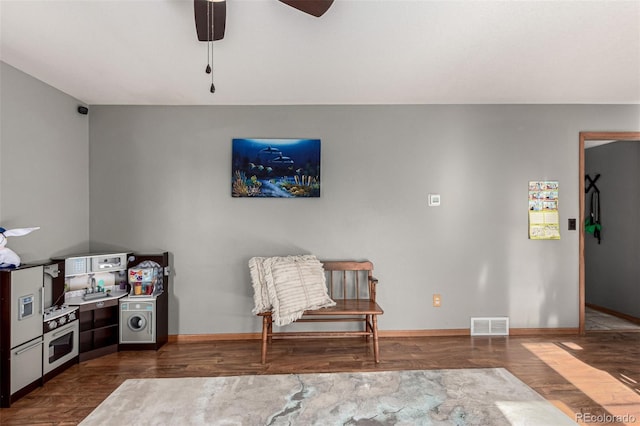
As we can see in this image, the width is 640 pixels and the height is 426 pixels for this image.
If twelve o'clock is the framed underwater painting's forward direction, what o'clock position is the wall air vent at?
The wall air vent is roughly at 9 o'clock from the framed underwater painting.

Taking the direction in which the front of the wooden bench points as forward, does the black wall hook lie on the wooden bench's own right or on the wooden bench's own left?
on the wooden bench's own left

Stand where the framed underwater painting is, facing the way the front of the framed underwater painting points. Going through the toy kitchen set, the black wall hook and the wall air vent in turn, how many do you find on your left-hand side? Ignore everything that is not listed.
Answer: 2

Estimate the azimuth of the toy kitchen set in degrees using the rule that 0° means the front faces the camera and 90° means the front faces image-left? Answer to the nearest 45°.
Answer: approximately 315°

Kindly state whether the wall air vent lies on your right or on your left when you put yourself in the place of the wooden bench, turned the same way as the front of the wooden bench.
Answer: on your left

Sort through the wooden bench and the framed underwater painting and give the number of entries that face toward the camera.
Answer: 2
